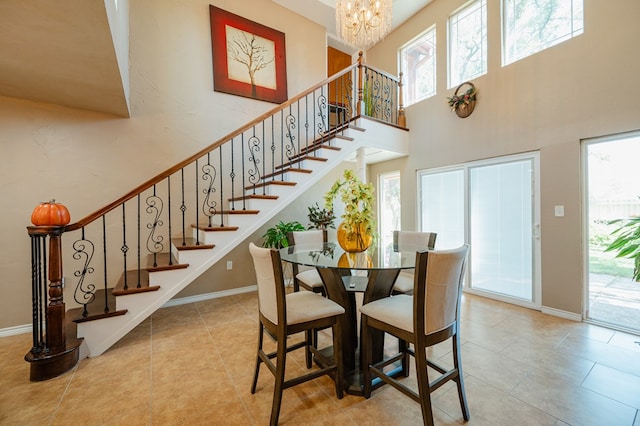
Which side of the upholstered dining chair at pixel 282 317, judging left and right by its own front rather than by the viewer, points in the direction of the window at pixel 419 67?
front

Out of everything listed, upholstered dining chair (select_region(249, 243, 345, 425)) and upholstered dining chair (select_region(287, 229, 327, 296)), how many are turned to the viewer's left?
0

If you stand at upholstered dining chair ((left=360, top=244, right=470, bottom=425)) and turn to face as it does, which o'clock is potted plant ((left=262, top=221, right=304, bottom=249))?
The potted plant is roughly at 12 o'clock from the upholstered dining chair.

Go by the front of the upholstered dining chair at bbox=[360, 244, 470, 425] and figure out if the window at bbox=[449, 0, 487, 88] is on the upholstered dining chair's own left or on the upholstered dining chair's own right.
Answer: on the upholstered dining chair's own right

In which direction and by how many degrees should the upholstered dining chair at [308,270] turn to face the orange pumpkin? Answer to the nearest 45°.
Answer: approximately 135° to its right

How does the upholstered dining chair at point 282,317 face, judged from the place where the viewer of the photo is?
facing away from the viewer and to the right of the viewer

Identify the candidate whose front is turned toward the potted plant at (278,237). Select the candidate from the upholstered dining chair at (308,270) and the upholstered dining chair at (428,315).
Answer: the upholstered dining chair at (428,315)

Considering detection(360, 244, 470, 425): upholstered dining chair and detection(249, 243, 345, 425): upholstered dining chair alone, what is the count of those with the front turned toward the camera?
0

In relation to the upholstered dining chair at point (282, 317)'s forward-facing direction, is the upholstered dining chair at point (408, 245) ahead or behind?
ahead

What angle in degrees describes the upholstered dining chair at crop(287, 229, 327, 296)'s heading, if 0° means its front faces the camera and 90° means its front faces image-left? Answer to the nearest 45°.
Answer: approximately 315°

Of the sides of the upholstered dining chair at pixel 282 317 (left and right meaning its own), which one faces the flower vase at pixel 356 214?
front

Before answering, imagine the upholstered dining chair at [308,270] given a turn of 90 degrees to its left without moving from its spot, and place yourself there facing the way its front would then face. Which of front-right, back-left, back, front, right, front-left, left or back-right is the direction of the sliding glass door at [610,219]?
front-right

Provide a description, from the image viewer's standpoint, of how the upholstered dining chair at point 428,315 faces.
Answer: facing away from the viewer and to the left of the viewer

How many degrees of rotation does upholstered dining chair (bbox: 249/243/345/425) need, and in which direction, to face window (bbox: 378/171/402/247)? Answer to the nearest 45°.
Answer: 0° — it already faces it

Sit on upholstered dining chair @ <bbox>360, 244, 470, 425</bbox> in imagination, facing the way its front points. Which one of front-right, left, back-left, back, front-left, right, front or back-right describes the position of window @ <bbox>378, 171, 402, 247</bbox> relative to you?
front-right

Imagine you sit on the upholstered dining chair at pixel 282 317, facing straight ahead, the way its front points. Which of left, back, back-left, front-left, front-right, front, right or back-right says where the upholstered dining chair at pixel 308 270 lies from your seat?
front-left
